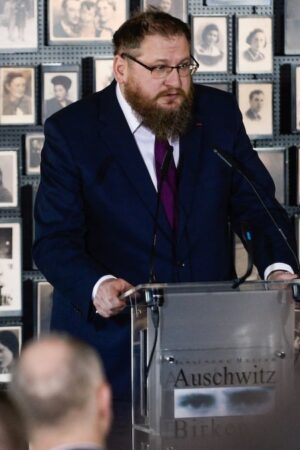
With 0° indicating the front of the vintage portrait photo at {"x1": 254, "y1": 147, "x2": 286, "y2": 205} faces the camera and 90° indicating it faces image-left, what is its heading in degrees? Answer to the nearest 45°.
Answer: approximately 0°

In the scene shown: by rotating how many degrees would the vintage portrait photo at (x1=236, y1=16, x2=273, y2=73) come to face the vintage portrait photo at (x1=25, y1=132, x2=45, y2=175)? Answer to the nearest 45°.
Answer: approximately 90° to its right

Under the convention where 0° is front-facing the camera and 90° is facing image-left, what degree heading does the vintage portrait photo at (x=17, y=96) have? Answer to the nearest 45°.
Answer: approximately 0°

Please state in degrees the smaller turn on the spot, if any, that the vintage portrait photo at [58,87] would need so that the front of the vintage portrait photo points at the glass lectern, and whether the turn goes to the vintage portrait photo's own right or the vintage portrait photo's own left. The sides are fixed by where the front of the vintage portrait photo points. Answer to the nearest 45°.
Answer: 0° — it already faces it

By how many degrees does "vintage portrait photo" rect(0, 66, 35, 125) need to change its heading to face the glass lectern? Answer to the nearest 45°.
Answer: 0° — it already faces it

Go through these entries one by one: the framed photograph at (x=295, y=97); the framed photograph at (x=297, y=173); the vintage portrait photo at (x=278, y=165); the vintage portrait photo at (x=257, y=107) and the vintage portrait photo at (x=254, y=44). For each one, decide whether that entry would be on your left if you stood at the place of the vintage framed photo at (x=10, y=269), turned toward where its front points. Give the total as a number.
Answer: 5

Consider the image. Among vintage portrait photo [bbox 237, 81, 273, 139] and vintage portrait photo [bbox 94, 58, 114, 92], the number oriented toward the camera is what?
2
